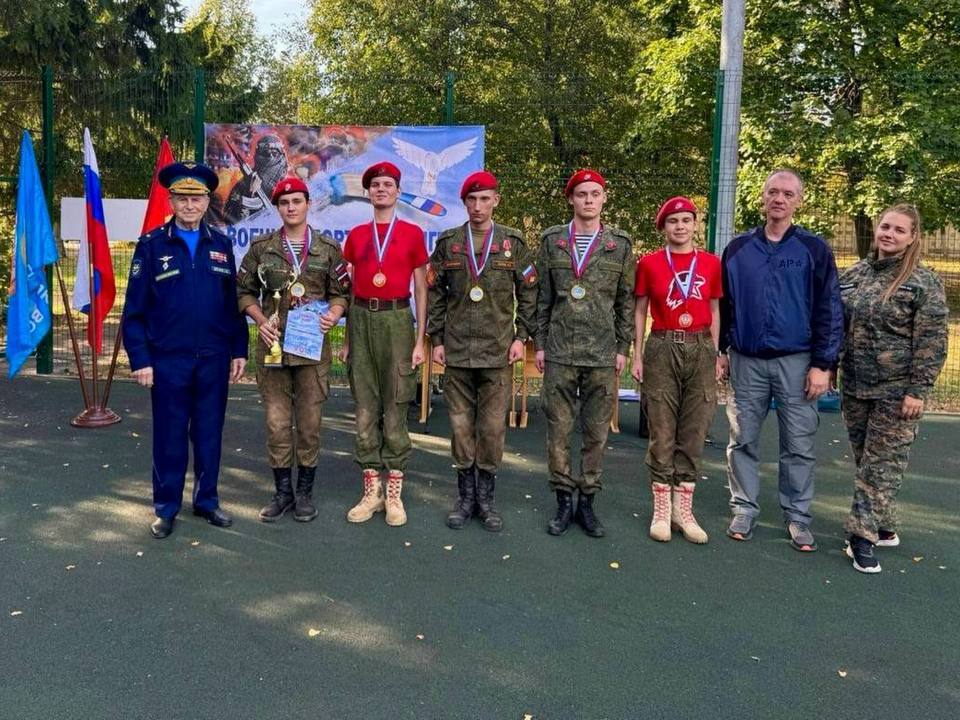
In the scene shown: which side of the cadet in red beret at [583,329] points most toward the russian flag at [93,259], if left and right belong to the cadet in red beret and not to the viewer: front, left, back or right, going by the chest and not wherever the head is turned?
right

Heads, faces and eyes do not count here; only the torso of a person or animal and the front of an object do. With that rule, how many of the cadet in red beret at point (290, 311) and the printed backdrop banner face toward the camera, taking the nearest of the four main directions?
2

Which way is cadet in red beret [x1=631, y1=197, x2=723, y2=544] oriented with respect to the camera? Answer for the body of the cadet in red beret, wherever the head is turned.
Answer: toward the camera

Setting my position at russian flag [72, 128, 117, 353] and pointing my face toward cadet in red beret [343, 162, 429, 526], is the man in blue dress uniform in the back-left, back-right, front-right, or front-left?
front-right

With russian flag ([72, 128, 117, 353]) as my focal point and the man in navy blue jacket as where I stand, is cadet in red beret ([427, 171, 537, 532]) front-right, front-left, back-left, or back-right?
front-left

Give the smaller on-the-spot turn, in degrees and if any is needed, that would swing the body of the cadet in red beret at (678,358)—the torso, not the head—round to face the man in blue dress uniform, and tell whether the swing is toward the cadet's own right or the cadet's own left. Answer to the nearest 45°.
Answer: approximately 90° to the cadet's own right

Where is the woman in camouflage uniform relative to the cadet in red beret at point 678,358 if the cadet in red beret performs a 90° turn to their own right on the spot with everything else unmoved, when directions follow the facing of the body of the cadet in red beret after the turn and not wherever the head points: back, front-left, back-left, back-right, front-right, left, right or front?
back

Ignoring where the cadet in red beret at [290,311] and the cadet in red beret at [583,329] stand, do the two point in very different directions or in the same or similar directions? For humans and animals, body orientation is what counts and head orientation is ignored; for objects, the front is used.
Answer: same or similar directions

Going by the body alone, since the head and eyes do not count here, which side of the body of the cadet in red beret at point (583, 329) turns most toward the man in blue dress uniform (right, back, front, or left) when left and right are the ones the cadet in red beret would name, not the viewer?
right

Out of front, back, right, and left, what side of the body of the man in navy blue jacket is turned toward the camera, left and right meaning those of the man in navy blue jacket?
front

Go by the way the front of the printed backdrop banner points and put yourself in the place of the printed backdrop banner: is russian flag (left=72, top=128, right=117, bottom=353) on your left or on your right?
on your right

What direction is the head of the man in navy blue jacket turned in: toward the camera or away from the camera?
toward the camera

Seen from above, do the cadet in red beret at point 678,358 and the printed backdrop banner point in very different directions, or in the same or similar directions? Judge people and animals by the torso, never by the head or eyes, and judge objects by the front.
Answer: same or similar directions

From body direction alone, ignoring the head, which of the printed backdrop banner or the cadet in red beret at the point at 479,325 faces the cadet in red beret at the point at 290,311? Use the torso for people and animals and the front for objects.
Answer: the printed backdrop banner

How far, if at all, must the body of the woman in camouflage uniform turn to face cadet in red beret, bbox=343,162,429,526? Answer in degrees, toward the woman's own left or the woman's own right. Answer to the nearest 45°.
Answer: approximately 45° to the woman's own right
